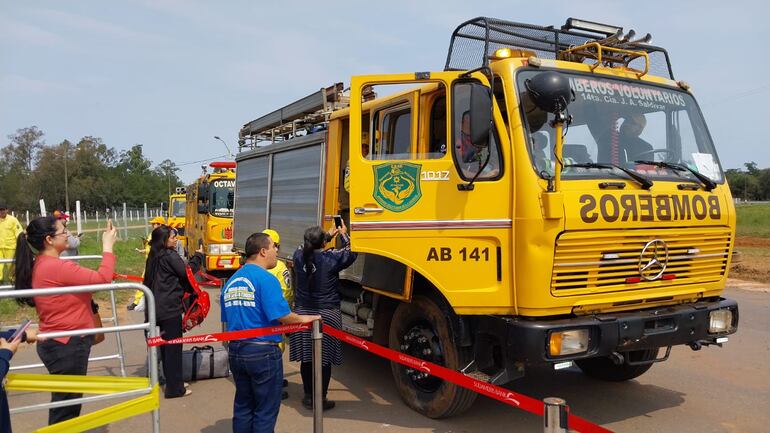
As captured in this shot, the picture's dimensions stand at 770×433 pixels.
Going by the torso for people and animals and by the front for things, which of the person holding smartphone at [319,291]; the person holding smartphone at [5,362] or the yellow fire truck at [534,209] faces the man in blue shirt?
the person holding smartphone at [5,362]

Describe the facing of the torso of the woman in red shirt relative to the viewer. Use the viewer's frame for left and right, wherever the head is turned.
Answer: facing to the right of the viewer

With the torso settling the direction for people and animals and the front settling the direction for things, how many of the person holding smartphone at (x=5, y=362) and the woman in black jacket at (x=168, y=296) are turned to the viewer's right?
2

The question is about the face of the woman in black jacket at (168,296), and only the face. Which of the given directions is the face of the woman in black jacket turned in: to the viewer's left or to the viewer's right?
to the viewer's right

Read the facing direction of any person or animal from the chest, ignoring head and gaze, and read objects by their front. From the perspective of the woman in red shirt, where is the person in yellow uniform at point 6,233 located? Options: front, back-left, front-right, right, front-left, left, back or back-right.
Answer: left

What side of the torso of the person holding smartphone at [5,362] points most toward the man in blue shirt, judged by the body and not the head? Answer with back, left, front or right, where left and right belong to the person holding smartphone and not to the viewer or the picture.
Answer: front

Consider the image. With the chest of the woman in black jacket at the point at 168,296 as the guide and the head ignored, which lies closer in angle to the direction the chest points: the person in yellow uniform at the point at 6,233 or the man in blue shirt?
the man in blue shirt

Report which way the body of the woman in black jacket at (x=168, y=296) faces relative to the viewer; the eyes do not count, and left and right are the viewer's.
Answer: facing to the right of the viewer

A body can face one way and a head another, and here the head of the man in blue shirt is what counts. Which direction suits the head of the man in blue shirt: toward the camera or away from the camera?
away from the camera

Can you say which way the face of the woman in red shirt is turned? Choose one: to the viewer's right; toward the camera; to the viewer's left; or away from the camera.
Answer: to the viewer's right

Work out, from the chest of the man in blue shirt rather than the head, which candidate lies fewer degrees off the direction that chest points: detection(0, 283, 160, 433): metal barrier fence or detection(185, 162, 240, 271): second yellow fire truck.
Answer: the second yellow fire truck

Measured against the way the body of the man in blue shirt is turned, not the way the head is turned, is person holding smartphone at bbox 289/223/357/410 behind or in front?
in front

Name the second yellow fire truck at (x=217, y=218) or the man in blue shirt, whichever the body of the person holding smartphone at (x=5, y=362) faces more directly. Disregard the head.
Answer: the man in blue shirt

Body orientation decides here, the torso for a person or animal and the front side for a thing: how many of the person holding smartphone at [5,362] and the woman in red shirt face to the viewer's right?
2

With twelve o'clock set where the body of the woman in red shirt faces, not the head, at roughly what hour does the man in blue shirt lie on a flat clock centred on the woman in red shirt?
The man in blue shirt is roughly at 1 o'clock from the woman in red shirt.
